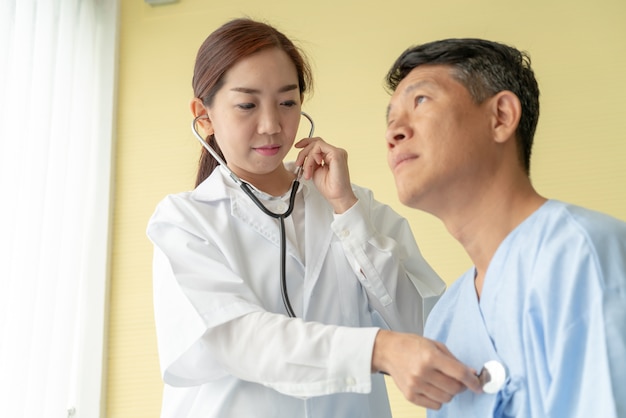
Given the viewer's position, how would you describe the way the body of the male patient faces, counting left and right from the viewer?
facing the viewer and to the left of the viewer

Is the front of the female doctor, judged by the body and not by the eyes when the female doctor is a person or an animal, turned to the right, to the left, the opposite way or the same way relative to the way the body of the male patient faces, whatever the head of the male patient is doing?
to the left

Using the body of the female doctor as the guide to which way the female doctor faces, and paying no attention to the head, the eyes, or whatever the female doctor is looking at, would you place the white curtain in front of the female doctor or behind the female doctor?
behind

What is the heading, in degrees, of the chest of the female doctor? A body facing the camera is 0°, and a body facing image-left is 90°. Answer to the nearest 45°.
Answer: approximately 315°

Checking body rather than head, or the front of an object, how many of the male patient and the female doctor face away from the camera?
0
